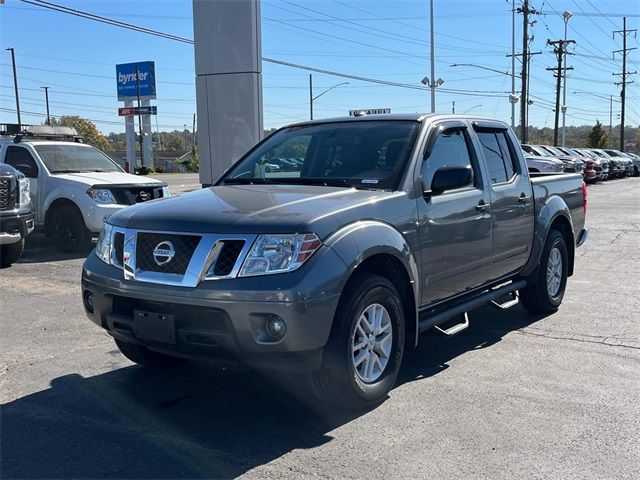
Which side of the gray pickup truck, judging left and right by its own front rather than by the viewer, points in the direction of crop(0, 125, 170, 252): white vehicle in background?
right

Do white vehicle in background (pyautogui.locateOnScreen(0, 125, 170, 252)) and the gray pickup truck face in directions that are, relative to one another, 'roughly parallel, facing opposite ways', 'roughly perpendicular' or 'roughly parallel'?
roughly perpendicular

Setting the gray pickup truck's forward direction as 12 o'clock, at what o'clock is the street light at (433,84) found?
The street light is roughly at 5 o'clock from the gray pickup truck.

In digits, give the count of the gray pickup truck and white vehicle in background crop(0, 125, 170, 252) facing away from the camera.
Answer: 0

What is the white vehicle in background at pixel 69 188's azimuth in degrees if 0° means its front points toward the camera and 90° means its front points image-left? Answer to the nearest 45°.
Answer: approximately 315°

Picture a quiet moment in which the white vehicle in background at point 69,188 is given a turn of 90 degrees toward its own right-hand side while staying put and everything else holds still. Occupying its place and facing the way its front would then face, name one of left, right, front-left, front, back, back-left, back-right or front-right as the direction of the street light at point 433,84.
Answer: back

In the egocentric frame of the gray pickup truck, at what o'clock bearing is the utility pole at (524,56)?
The utility pole is roughly at 5 o'clock from the gray pickup truck.

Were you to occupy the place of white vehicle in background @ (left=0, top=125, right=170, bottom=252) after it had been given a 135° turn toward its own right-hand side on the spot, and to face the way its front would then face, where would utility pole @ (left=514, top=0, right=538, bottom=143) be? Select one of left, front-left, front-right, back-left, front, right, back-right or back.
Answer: back-right
